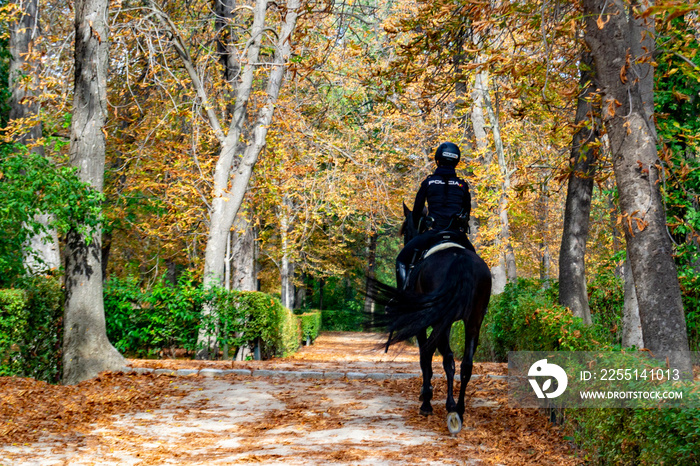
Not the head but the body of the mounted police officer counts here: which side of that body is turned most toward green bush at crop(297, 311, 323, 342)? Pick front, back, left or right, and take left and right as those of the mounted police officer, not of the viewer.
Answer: front

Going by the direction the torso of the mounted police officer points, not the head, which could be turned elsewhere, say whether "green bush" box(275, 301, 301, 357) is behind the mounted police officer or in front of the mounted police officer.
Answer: in front

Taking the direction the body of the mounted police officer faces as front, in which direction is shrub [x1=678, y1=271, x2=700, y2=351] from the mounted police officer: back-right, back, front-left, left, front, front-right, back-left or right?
front-right

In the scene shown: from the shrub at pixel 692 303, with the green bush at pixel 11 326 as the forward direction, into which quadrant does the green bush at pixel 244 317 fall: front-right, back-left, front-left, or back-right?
front-right

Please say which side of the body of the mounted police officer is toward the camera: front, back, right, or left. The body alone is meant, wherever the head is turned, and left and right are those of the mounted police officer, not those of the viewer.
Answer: back

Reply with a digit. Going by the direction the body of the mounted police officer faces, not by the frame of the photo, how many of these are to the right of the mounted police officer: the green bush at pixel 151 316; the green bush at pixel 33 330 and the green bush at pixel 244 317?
0

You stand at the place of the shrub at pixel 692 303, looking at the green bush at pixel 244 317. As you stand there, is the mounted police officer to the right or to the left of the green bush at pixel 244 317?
left

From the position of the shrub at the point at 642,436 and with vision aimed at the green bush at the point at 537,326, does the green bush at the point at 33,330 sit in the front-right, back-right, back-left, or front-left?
front-left

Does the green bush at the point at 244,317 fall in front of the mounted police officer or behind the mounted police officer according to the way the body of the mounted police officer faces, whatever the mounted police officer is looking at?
in front

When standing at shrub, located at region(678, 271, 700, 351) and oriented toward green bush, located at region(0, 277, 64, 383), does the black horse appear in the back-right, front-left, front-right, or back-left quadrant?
front-left

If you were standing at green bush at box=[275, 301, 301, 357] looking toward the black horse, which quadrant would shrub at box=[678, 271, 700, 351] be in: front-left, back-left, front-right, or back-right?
front-left

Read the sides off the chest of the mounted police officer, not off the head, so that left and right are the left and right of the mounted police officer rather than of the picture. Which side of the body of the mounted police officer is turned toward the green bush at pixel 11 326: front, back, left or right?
left

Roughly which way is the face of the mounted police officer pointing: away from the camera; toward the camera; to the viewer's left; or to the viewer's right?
away from the camera

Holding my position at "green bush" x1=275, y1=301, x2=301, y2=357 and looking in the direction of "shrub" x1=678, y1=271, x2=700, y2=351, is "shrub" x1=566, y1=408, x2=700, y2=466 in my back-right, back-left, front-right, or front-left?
front-right
